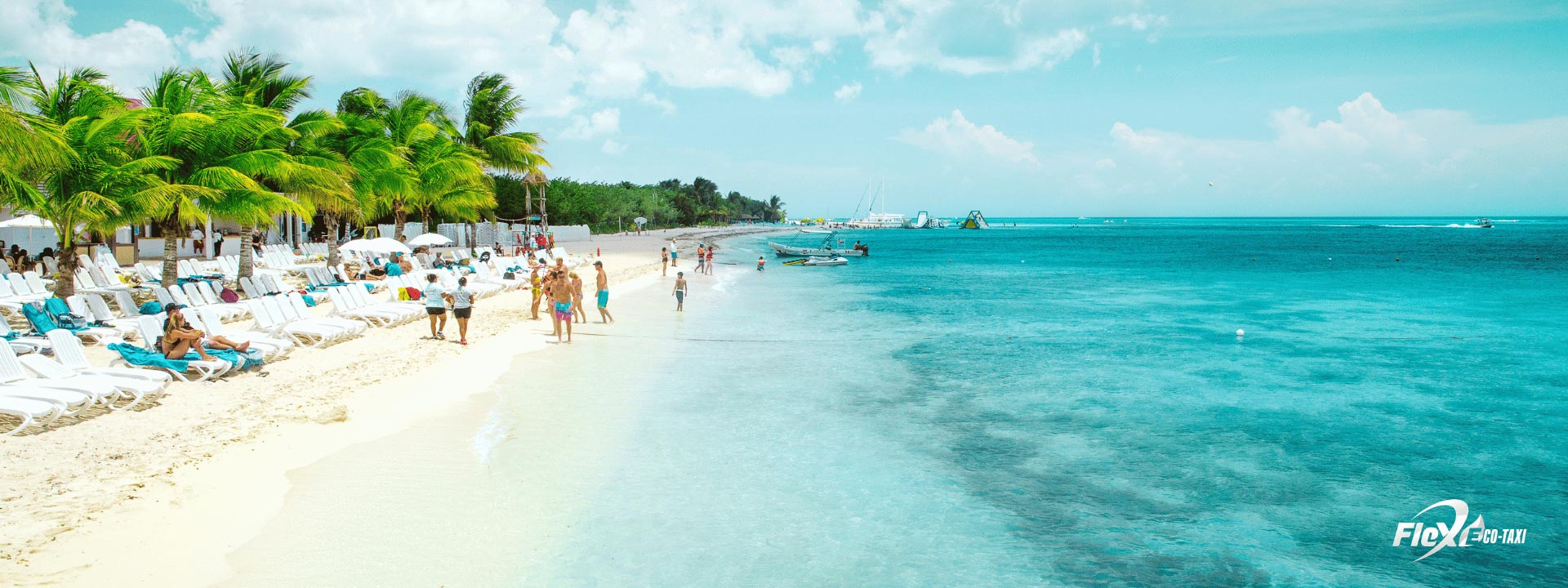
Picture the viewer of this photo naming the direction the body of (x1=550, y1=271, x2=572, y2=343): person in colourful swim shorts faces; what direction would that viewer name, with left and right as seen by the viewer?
facing the viewer

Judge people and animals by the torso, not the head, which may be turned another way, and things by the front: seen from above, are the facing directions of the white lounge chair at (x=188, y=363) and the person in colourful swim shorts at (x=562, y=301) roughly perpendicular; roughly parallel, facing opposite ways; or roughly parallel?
roughly perpendicular

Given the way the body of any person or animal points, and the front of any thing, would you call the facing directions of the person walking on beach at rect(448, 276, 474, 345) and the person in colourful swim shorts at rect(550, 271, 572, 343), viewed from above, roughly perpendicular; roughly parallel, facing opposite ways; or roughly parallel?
roughly parallel, facing opposite ways

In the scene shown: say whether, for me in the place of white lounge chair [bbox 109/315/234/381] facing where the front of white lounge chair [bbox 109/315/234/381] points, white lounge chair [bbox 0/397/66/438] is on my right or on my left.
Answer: on my right

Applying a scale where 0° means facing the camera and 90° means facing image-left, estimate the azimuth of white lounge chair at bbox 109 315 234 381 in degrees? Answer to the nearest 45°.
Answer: approximately 315°

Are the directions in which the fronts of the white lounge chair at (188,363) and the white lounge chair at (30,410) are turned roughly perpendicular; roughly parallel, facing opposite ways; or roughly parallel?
roughly parallel

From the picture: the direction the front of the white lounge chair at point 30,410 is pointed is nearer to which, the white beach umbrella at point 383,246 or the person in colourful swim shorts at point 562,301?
the person in colourful swim shorts

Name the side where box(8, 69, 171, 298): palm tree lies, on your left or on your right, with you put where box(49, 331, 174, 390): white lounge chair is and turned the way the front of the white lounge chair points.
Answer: on your left
